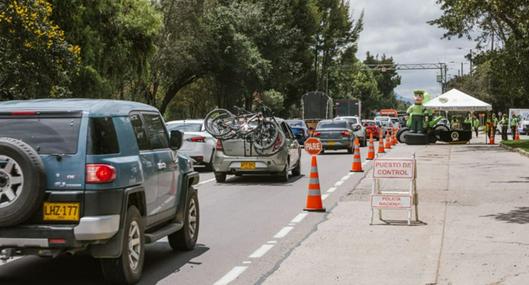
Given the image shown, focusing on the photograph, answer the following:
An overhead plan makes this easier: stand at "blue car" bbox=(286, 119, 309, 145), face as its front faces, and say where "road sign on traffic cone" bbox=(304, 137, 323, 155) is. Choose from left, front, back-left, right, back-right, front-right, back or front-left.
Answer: back

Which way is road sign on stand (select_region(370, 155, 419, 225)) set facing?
toward the camera

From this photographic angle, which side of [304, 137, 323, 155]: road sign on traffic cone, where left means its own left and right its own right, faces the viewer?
front

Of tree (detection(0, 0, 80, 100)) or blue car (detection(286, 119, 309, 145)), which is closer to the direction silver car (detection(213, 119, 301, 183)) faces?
the blue car

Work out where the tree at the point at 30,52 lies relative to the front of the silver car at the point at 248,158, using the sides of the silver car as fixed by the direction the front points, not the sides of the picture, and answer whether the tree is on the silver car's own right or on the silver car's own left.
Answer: on the silver car's own left

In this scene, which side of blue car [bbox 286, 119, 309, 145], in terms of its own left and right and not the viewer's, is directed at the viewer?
back

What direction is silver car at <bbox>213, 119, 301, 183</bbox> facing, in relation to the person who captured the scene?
facing away from the viewer

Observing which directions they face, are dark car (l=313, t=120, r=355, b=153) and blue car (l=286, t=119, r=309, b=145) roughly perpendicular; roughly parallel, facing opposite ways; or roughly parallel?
roughly parallel

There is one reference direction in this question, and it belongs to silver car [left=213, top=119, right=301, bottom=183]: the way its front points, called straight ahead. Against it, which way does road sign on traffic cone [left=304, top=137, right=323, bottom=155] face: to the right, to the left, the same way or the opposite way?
the opposite way

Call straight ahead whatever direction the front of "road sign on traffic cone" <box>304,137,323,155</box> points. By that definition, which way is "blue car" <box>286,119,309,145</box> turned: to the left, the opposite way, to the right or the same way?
the opposite way

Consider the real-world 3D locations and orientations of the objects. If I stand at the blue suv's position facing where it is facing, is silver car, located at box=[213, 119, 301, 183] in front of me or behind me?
in front

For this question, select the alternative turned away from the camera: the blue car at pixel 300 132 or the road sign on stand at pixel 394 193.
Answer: the blue car

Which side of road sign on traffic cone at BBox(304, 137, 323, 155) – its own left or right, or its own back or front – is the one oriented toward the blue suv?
front

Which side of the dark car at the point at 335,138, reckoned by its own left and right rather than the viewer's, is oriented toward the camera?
back

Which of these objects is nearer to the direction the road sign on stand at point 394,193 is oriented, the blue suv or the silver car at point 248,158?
the blue suv
